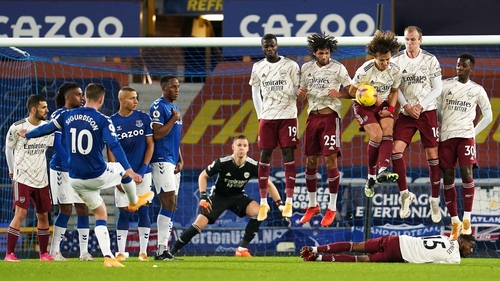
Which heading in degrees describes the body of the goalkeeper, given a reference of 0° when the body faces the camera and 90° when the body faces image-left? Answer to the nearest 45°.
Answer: approximately 0°

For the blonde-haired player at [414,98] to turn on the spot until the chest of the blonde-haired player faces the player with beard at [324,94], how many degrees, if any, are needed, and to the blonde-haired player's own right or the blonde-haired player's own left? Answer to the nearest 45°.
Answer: approximately 90° to the blonde-haired player's own right

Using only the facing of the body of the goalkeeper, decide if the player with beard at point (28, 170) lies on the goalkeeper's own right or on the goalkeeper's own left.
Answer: on the goalkeeper's own right

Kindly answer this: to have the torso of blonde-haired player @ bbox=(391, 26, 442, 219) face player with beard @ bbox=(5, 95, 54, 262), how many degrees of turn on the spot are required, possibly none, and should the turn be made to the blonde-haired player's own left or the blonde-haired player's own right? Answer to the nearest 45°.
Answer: approximately 90° to the blonde-haired player's own right

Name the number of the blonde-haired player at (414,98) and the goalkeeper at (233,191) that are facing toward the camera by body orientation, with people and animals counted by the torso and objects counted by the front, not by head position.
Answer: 2

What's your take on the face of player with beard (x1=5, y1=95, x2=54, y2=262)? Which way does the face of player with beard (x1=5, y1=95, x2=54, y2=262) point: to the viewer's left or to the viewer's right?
to the viewer's right
